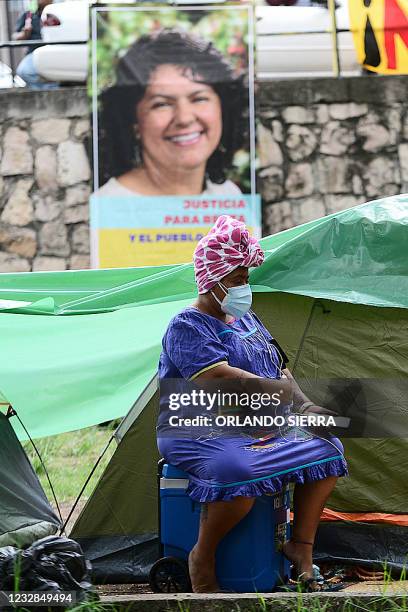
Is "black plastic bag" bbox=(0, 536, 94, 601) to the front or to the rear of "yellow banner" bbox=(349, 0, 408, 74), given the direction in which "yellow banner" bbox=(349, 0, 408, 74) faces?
to the front

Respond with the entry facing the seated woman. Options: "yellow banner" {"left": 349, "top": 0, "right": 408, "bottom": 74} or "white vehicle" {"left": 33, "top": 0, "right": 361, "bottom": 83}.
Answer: the yellow banner

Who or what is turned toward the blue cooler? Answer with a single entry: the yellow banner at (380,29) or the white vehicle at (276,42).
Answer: the yellow banner

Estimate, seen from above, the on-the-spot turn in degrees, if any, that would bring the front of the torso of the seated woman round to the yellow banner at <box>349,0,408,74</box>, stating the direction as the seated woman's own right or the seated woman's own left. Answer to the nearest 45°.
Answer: approximately 135° to the seated woman's own left

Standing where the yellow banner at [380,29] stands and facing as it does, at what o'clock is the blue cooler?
The blue cooler is roughly at 12 o'clock from the yellow banner.

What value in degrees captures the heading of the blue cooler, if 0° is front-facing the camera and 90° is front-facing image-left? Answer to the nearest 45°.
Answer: approximately 315°
